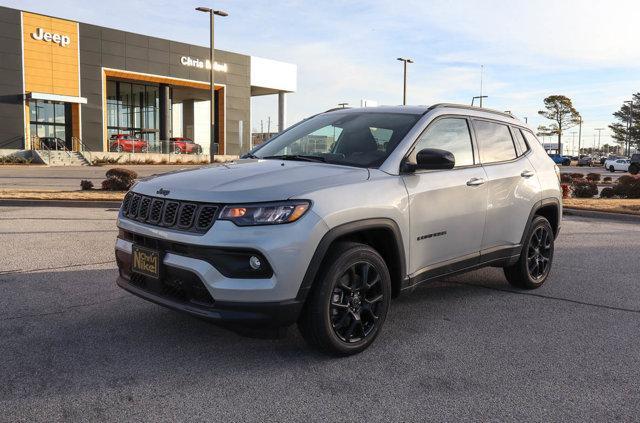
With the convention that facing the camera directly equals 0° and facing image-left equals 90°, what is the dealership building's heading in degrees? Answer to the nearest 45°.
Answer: approximately 315°

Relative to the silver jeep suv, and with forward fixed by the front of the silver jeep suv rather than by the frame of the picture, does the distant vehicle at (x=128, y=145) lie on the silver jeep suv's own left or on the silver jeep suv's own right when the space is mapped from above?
on the silver jeep suv's own right

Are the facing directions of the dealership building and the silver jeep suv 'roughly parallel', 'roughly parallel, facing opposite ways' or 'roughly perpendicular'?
roughly perpendicular

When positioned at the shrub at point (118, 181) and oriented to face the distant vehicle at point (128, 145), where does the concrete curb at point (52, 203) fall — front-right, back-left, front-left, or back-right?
back-left

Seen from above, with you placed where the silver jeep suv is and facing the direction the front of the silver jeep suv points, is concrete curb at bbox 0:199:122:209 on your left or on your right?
on your right

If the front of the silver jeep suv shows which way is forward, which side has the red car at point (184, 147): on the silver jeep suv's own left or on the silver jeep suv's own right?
on the silver jeep suv's own right
